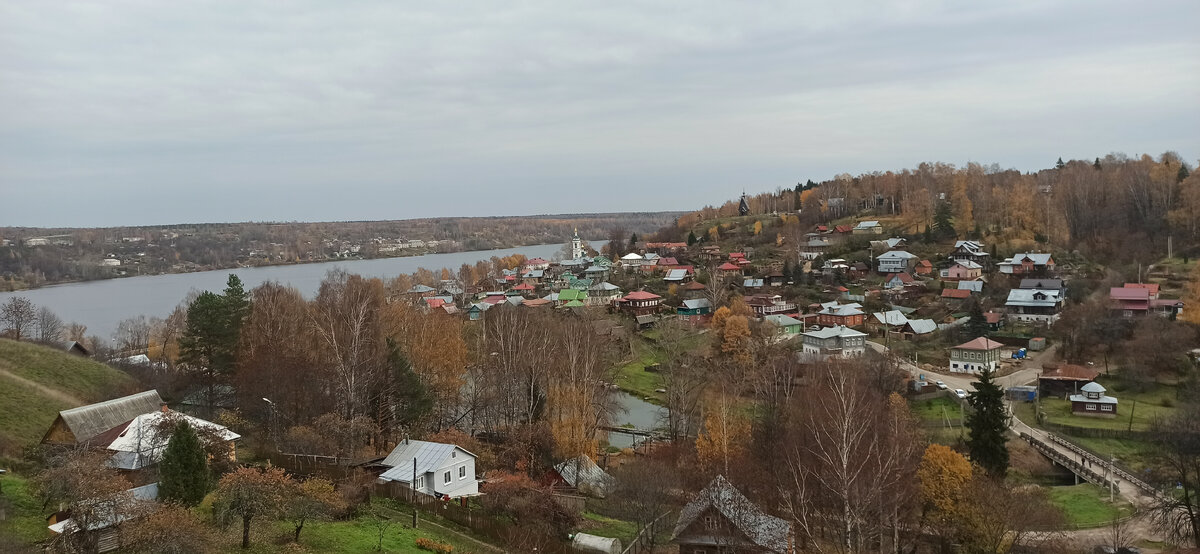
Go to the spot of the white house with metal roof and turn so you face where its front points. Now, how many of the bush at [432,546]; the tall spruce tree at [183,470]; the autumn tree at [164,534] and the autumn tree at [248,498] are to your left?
0

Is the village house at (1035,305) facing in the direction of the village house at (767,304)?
no

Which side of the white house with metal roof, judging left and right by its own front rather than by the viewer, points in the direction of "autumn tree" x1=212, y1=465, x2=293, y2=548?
right

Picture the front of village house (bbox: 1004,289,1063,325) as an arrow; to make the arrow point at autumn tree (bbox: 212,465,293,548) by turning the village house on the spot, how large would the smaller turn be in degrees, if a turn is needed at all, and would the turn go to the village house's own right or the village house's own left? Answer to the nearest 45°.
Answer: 0° — it already faces it

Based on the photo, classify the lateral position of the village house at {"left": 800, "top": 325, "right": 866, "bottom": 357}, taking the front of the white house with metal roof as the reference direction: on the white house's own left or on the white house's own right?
on the white house's own left

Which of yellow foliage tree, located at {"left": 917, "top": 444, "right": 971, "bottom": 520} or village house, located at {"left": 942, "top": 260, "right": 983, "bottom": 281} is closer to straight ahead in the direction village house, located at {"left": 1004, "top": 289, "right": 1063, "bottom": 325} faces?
the yellow foliage tree

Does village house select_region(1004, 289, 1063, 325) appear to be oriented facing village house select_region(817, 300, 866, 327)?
no

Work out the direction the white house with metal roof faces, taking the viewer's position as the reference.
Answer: facing the viewer and to the right of the viewer

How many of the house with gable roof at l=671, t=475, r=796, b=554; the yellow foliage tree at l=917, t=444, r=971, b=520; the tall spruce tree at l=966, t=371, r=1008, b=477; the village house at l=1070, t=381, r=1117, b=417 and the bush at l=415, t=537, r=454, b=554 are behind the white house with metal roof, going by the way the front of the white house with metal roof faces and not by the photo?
0

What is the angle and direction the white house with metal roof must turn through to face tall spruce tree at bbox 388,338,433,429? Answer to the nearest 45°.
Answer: approximately 135° to its left

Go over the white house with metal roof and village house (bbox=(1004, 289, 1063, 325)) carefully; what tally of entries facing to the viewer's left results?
0

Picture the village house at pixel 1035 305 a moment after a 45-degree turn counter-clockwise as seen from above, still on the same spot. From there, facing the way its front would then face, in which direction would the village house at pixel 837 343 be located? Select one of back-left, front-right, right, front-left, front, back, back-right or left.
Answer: right

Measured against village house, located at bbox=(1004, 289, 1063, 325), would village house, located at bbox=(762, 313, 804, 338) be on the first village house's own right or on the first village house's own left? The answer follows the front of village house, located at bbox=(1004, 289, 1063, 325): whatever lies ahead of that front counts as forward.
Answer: on the first village house's own right

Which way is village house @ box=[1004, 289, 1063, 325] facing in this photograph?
toward the camera

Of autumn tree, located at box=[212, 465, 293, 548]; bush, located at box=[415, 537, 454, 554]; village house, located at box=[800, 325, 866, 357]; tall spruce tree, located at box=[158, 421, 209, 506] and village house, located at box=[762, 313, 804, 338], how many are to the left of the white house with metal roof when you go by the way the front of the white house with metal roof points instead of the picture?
2

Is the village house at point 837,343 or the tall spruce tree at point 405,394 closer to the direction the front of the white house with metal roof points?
the village house

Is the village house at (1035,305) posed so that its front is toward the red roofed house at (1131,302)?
no
